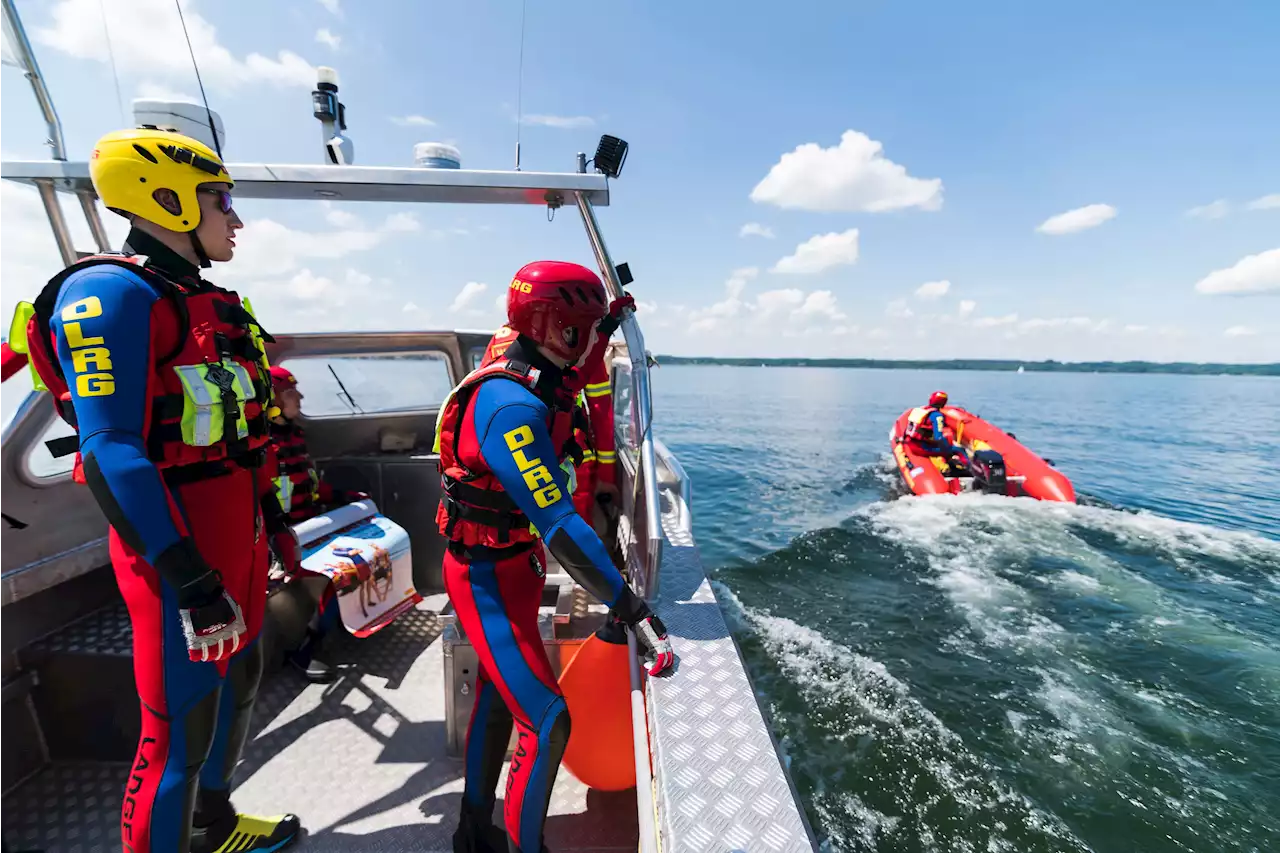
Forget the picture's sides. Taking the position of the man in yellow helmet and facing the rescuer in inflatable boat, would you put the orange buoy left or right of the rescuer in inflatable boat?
right

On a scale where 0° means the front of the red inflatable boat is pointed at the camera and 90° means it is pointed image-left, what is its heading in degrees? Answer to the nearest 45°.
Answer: approximately 135°

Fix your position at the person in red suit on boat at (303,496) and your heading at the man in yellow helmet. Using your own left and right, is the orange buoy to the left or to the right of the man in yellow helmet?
left

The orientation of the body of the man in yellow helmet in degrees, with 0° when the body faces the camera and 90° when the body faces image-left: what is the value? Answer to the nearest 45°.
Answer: approximately 270°

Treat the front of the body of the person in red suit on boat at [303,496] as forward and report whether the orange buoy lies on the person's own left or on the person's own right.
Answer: on the person's own right

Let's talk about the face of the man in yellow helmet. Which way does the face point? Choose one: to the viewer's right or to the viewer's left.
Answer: to the viewer's right

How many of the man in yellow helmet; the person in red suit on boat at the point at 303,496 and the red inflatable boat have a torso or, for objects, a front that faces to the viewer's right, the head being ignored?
2

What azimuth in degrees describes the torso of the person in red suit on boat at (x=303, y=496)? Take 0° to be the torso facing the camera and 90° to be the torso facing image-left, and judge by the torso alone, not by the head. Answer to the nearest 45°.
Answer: approximately 270°

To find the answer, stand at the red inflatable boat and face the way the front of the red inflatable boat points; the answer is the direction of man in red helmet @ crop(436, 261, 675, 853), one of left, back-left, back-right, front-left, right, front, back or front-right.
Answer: back-left

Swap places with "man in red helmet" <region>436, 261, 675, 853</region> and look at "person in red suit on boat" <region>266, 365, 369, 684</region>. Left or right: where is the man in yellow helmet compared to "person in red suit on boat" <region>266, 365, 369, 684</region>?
left

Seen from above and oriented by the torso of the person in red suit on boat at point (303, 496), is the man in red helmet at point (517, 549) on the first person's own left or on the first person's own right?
on the first person's own right
